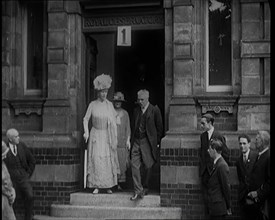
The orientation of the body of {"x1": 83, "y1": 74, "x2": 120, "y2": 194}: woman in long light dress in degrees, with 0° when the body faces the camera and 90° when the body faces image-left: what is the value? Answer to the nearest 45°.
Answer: approximately 0°

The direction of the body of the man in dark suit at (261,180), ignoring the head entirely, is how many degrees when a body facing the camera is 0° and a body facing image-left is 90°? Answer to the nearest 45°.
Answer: approximately 90°

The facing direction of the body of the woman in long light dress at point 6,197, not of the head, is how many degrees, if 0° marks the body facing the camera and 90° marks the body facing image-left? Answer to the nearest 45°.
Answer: approximately 270°

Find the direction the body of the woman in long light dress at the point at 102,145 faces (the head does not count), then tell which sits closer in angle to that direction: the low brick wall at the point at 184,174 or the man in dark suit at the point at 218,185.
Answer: the man in dark suit

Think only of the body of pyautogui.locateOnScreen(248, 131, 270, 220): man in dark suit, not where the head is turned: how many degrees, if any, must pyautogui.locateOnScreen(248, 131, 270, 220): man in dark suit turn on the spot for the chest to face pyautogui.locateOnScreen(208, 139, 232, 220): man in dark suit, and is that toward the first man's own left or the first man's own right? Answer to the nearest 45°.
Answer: approximately 45° to the first man's own right
